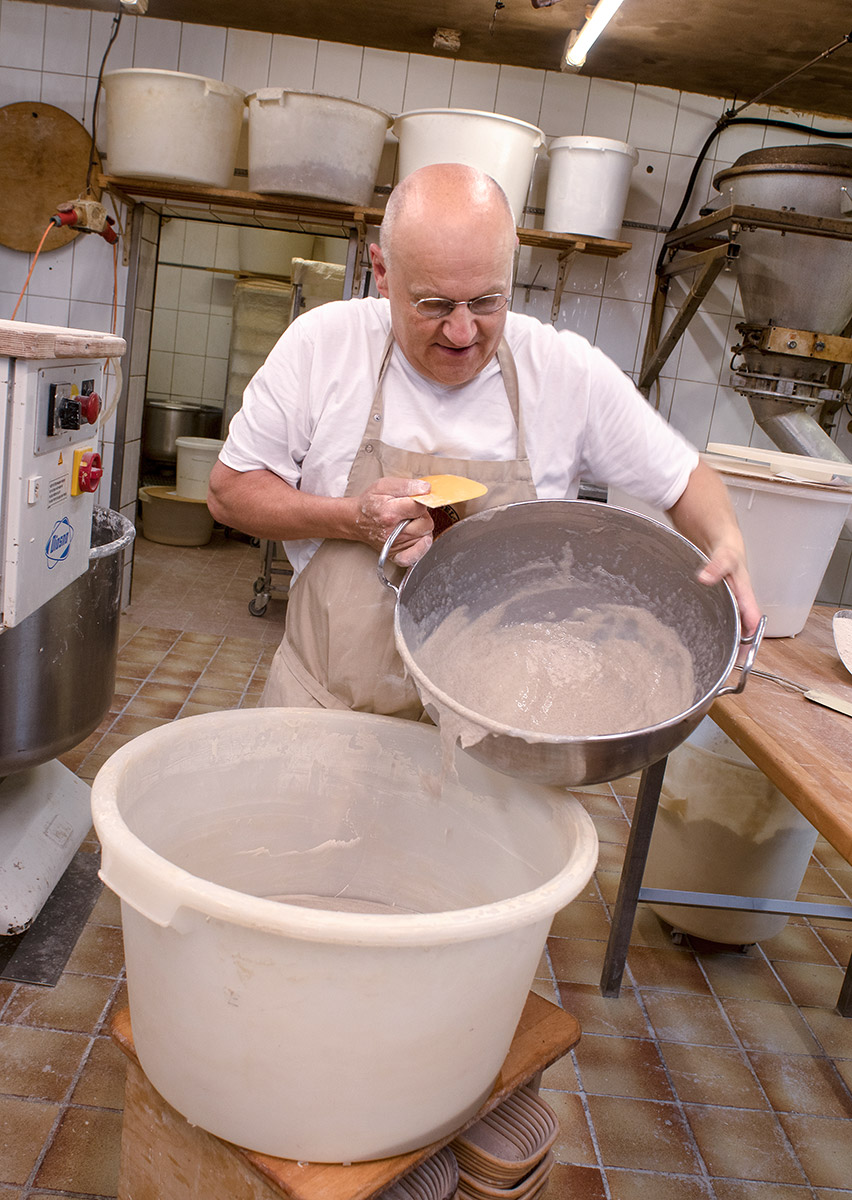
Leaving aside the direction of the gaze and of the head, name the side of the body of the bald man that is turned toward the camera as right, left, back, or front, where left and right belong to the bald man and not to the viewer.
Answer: front

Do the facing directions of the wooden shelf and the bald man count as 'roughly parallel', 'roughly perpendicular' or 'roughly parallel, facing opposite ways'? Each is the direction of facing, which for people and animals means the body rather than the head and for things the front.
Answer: roughly parallel

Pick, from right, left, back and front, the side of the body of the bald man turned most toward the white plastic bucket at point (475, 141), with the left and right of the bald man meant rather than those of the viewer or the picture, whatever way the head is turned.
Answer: back

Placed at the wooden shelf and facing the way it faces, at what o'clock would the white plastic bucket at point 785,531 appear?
The white plastic bucket is roughly at 11 o'clock from the wooden shelf.

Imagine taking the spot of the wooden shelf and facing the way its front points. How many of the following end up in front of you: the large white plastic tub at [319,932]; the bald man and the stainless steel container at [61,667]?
3

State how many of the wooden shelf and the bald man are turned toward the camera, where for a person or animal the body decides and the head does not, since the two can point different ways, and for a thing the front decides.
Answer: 2

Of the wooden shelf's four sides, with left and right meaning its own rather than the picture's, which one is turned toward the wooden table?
front

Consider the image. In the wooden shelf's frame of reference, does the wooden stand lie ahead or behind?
ahead

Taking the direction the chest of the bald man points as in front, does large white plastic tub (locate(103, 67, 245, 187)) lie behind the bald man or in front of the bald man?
behind

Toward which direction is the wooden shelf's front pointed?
toward the camera

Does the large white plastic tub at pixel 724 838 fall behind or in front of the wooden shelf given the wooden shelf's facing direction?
in front

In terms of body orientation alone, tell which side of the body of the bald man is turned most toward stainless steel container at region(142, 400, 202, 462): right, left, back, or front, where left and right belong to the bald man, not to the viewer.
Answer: back

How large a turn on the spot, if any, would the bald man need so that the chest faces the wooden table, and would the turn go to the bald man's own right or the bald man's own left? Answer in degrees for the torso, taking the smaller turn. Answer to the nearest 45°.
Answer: approximately 90° to the bald man's own left

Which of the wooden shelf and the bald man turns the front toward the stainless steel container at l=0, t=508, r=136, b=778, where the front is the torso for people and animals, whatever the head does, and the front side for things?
the wooden shelf
